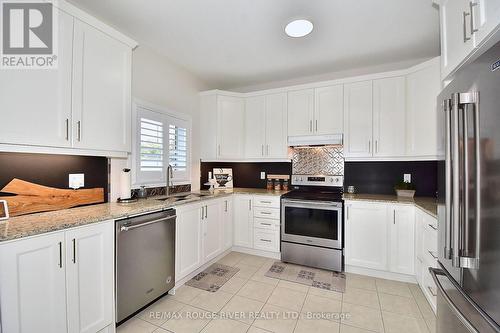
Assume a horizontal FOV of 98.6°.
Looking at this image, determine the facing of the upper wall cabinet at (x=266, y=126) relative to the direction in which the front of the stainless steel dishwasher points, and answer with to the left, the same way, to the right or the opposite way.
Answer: to the right

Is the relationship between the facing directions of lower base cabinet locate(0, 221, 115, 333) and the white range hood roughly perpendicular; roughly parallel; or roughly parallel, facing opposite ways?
roughly perpendicular

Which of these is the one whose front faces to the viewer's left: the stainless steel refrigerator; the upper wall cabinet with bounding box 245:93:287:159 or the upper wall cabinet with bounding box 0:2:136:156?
the stainless steel refrigerator

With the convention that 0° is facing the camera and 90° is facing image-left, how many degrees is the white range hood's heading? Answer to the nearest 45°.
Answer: approximately 0°

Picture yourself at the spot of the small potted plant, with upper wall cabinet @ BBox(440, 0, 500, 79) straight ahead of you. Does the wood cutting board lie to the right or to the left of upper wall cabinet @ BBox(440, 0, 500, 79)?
right

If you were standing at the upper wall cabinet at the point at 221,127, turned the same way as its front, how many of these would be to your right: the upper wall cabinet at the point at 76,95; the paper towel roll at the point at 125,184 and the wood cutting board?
3

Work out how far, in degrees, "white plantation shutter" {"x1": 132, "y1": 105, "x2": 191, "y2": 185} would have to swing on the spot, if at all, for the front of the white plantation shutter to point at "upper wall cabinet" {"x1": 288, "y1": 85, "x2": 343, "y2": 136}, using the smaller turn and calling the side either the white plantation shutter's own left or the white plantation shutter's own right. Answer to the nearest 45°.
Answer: approximately 45° to the white plantation shutter's own left

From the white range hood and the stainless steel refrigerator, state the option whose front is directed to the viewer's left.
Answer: the stainless steel refrigerator

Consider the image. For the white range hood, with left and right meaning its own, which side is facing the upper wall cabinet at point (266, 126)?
right

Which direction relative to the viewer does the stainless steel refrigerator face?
to the viewer's left

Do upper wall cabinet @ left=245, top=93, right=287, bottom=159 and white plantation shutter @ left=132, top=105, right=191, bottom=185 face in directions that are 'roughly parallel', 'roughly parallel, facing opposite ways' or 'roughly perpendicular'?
roughly perpendicular
